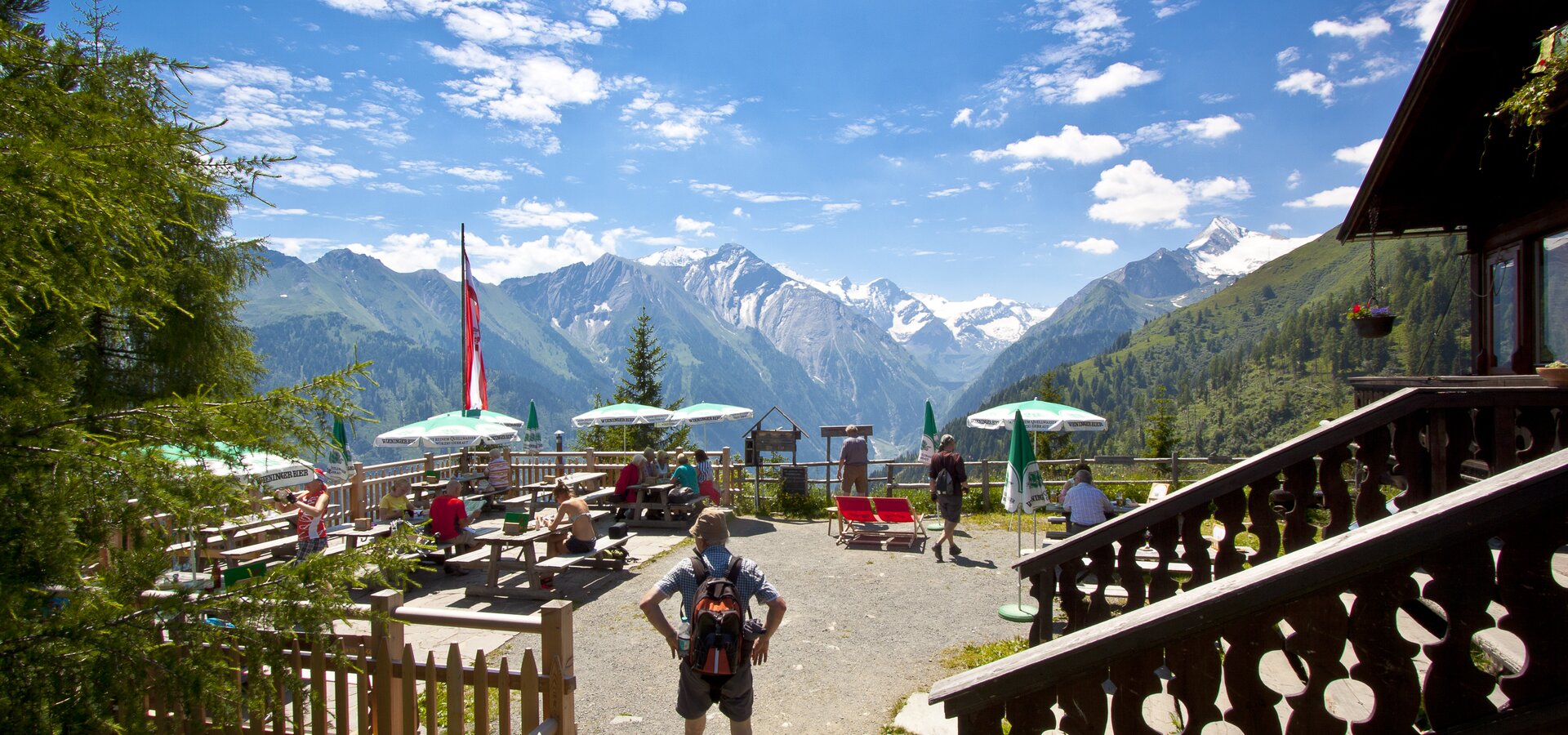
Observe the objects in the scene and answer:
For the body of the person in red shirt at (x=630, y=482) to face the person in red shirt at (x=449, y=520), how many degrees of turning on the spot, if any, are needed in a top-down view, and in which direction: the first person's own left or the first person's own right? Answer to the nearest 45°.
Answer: approximately 135° to the first person's own right

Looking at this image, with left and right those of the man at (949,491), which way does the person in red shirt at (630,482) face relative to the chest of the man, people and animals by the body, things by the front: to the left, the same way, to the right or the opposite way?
to the right

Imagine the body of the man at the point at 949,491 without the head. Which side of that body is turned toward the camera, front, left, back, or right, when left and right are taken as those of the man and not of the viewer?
back

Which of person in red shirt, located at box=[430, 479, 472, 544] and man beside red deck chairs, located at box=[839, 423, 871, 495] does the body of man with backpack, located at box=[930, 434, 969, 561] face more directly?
the man beside red deck chairs

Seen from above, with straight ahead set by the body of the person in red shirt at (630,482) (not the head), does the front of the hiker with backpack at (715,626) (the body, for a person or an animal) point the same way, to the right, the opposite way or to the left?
to the left

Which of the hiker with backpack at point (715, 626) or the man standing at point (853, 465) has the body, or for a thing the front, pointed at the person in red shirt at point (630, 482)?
the hiker with backpack

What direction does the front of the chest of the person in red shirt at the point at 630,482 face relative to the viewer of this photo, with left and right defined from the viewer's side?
facing to the right of the viewer

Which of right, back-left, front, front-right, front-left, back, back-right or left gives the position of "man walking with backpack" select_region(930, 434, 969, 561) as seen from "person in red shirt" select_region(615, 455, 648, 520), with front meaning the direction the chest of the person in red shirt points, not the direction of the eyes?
front-right

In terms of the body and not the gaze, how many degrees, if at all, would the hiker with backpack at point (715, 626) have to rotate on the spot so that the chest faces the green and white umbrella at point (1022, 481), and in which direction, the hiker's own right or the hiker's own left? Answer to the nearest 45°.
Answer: approximately 45° to the hiker's own right

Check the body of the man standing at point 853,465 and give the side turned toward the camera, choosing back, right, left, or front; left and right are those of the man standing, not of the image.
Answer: back
